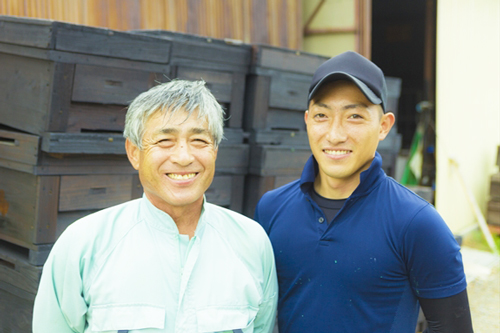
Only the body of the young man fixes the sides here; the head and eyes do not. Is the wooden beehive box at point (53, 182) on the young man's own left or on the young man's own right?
on the young man's own right

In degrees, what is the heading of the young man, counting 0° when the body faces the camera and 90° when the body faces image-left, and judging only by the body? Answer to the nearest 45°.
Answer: approximately 45°

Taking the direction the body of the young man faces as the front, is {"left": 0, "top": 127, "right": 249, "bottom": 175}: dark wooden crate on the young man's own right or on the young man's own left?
on the young man's own right

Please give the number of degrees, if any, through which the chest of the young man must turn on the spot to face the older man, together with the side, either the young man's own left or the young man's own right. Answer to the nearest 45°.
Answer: approximately 45° to the young man's own right

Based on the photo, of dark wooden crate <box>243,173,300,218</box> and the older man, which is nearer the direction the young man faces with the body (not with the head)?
the older man

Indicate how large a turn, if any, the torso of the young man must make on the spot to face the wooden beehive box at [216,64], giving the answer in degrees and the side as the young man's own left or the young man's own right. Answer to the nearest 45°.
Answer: approximately 90° to the young man's own right

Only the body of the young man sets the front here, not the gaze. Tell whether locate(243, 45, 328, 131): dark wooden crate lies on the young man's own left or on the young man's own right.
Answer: on the young man's own right
